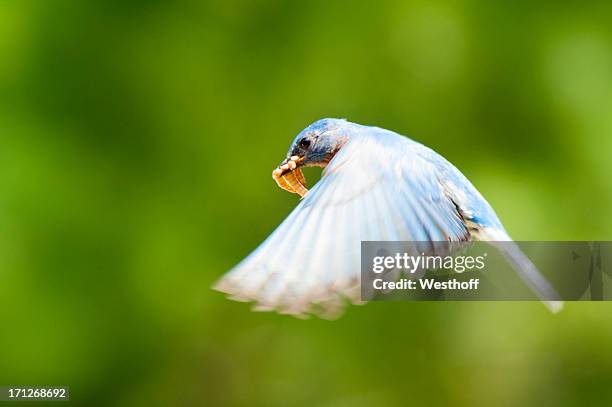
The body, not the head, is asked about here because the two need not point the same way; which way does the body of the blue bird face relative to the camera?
to the viewer's left
